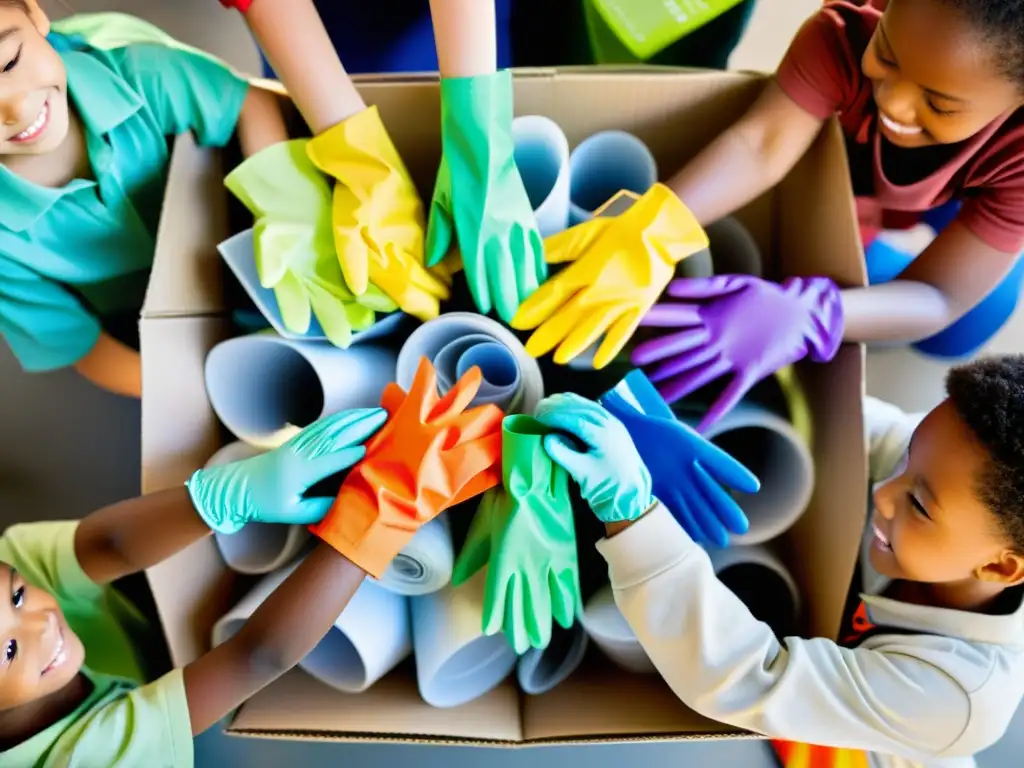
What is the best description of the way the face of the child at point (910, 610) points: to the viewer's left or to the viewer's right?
to the viewer's left

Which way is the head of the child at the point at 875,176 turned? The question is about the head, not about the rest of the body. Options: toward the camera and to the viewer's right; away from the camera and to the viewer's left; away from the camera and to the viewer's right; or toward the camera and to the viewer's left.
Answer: toward the camera and to the viewer's left

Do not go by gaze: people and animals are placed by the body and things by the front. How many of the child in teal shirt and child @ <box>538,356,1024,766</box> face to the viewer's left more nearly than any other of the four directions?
1

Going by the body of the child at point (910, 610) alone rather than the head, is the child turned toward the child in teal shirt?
yes

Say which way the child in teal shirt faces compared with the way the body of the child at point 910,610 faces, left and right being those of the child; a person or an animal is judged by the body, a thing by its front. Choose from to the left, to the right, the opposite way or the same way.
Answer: the opposite way

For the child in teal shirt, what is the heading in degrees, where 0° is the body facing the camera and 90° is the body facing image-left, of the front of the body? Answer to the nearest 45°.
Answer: approximately 315°

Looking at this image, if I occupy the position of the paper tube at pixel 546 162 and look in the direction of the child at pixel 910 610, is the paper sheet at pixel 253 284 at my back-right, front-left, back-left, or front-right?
back-right

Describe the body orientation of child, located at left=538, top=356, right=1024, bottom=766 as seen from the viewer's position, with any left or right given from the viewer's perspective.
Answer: facing to the left of the viewer
